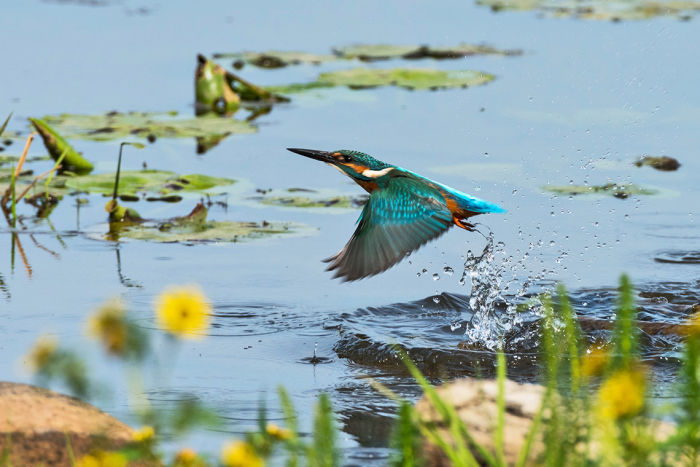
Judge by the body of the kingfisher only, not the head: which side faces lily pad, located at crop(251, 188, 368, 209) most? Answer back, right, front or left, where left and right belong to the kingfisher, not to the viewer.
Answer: right

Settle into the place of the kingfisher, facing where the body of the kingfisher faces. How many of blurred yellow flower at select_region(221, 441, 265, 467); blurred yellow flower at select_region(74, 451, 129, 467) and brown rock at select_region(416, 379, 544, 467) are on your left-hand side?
3

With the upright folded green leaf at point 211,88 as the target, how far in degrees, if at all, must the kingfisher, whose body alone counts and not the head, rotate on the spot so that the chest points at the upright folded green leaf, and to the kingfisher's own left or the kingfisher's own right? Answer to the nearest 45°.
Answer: approximately 90° to the kingfisher's own right

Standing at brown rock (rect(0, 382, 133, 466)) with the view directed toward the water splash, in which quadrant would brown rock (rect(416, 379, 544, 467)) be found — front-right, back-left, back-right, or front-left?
front-right

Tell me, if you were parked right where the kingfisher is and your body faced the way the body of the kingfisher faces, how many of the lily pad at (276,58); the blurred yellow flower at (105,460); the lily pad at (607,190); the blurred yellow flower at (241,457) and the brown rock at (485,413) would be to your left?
3

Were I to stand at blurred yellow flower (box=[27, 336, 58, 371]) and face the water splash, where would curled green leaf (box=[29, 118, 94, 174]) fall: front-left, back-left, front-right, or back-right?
front-left

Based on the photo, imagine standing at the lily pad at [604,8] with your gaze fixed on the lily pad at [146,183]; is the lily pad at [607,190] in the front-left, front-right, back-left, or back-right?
front-left

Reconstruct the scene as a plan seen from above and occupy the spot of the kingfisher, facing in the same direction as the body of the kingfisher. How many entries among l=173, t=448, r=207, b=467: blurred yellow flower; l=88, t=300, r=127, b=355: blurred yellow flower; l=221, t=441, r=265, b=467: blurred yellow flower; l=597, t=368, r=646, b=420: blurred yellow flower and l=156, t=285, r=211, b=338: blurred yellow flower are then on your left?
5

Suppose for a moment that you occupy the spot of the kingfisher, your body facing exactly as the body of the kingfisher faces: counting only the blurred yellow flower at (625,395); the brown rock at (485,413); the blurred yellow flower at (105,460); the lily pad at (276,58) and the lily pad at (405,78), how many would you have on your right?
2

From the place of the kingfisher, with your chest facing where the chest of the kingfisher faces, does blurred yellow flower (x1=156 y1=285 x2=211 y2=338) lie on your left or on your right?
on your left

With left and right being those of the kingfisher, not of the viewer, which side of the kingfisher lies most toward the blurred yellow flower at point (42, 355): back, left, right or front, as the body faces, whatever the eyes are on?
left

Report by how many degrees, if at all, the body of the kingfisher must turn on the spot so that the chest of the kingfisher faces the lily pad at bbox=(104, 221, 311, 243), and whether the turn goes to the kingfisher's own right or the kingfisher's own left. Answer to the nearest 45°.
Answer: approximately 45° to the kingfisher's own right

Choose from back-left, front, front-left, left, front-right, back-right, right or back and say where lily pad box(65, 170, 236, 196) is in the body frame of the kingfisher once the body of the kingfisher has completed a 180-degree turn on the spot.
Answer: back-left

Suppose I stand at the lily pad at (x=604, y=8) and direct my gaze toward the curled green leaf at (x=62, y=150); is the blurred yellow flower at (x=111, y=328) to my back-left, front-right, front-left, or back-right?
front-left

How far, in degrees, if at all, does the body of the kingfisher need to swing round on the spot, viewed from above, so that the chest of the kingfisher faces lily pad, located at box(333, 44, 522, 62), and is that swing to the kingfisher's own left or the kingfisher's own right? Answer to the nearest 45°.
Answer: approximately 90° to the kingfisher's own right

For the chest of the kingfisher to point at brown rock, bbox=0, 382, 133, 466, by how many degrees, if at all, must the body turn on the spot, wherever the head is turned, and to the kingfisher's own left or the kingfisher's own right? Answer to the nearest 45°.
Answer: approximately 45° to the kingfisher's own left

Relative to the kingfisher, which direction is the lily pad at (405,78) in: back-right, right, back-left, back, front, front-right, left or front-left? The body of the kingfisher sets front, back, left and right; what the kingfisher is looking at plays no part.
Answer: right

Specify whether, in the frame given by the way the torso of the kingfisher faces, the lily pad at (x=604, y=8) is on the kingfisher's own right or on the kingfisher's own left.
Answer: on the kingfisher's own right

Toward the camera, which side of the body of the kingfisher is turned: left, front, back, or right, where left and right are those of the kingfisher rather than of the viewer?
left
